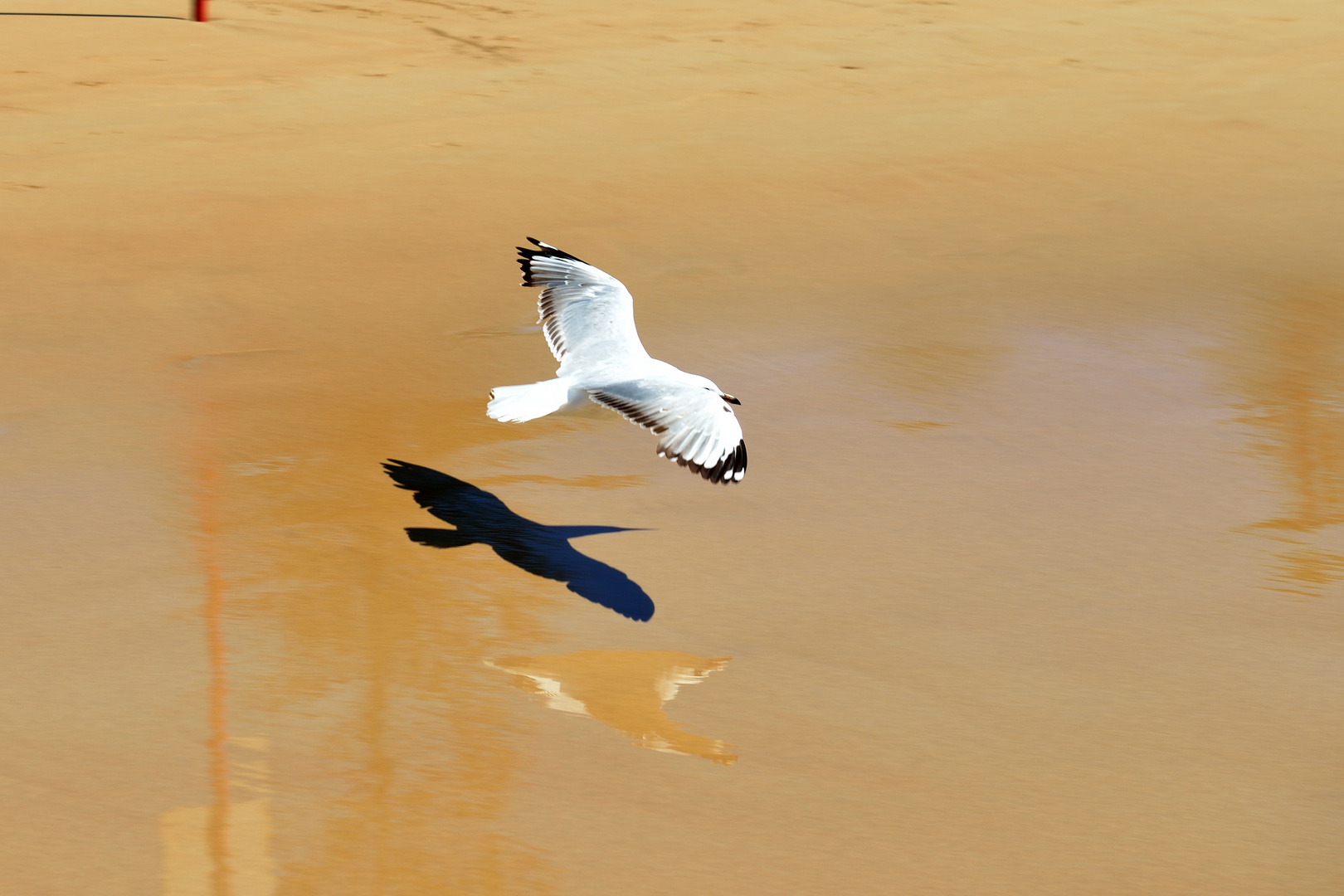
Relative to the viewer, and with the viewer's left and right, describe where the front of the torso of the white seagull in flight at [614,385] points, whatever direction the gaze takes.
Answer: facing to the right of the viewer
